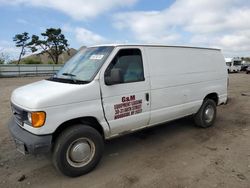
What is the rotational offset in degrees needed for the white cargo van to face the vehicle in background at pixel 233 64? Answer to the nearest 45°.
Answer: approximately 180°

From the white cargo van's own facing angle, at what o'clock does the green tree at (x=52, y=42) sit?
The green tree is roughly at 4 o'clock from the white cargo van.

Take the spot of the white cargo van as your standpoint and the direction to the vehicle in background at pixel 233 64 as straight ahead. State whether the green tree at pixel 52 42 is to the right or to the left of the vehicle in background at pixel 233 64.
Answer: left

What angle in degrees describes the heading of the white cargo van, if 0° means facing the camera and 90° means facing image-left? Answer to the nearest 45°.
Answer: approximately 45°
